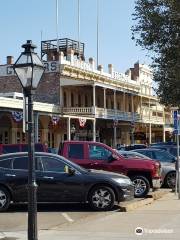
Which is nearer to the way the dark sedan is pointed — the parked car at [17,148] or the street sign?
the street sign

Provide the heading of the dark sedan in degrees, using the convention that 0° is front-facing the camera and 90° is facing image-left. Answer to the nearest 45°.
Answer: approximately 270°

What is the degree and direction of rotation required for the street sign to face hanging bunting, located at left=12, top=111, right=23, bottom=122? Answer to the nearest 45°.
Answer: approximately 135° to its right

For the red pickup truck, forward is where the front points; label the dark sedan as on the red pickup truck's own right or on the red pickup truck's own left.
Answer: on the red pickup truck's own right

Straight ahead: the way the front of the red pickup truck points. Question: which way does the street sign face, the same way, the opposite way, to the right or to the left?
to the right

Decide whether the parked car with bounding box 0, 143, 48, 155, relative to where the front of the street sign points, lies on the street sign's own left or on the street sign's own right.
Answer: on the street sign's own right

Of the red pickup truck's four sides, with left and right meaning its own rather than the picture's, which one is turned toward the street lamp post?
right

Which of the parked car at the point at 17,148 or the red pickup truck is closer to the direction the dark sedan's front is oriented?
the red pickup truck

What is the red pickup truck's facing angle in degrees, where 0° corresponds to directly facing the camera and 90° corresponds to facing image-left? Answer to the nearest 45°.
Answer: approximately 270°

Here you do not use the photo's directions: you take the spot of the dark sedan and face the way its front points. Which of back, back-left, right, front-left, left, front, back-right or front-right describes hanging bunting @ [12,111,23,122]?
left
